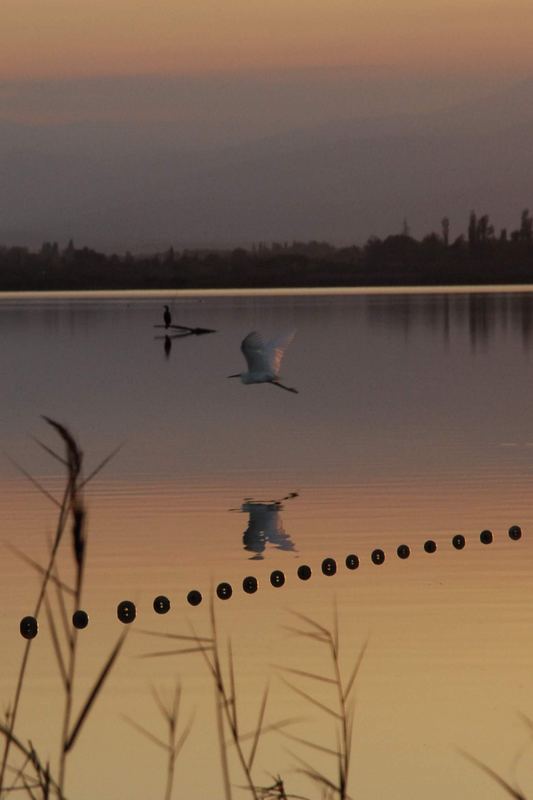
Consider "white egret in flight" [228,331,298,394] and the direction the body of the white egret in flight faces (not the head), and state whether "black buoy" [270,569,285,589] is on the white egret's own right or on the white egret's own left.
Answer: on the white egret's own left

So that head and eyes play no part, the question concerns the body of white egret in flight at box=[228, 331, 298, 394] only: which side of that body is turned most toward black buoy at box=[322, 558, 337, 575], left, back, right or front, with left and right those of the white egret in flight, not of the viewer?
left

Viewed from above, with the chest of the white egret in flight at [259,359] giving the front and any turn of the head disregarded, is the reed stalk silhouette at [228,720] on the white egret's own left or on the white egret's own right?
on the white egret's own left

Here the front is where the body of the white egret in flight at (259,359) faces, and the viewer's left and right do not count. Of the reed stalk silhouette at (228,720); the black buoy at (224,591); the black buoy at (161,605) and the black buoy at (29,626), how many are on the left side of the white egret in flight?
4

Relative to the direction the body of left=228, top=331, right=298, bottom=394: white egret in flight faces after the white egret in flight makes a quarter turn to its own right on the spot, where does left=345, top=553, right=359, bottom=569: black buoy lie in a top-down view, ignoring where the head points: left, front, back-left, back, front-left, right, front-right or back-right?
back

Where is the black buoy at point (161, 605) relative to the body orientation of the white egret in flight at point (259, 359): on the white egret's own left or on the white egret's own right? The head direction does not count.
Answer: on the white egret's own left

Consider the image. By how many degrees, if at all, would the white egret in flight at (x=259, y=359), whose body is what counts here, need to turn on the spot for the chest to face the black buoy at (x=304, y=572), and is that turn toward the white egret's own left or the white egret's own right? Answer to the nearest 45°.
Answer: approximately 90° to the white egret's own left

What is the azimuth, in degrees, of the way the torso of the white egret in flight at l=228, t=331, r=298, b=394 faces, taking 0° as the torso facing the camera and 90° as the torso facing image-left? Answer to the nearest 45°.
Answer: approximately 90°

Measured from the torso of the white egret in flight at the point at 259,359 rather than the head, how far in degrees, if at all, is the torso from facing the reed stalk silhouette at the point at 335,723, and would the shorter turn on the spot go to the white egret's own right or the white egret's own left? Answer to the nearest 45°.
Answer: approximately 90° to the white egret's own left

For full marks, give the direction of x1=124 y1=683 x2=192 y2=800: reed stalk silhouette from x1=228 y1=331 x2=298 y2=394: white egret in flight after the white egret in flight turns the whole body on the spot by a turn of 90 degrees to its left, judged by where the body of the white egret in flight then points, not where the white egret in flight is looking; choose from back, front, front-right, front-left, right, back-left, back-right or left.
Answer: front

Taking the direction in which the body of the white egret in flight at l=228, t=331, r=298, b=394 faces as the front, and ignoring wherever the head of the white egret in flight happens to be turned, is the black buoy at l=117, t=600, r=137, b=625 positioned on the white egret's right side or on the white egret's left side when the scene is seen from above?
on the white egret's left side

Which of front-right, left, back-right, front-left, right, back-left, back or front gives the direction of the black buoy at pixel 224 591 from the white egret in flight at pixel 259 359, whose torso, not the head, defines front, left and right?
left

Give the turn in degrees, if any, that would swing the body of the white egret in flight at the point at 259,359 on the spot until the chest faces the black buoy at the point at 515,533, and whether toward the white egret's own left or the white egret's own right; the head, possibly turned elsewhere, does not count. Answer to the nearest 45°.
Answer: approximately 90° to the white egret's own left
